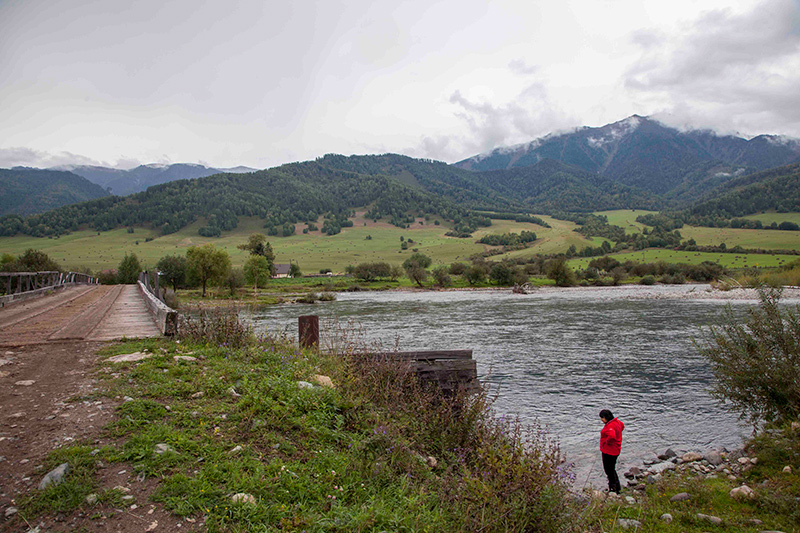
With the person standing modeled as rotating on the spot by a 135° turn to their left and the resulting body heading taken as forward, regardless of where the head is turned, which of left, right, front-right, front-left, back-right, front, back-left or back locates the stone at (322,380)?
right

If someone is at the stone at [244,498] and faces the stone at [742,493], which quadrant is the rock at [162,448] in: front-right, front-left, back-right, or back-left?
back-left

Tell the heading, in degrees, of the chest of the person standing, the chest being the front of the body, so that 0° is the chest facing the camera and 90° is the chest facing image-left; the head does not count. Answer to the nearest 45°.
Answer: approximately 90°

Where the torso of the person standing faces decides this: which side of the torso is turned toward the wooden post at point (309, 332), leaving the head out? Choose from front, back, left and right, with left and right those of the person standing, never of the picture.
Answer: front

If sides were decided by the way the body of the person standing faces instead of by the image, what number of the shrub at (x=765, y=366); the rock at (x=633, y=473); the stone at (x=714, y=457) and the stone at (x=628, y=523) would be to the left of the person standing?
1

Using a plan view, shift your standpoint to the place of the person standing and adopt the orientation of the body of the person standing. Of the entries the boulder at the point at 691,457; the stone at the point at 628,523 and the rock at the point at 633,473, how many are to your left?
1

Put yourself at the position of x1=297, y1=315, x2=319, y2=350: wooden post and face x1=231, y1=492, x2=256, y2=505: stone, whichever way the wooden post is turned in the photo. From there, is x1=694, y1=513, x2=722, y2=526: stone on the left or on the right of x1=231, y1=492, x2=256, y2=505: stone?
left

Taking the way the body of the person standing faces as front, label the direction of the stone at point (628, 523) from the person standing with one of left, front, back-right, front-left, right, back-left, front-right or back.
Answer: left

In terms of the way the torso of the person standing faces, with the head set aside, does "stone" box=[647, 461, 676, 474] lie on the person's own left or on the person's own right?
on the person's own right

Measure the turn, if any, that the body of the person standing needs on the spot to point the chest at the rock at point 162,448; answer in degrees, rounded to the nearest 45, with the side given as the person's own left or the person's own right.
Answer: approximately 45° to the person's own left

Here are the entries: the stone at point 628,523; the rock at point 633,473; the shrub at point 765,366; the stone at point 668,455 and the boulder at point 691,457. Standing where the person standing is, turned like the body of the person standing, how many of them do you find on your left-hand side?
1

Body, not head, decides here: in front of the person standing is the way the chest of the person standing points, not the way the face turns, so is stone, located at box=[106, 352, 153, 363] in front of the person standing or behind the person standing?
in front
